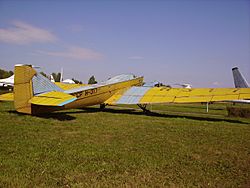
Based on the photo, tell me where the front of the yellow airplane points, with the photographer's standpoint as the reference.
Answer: facing away from the viewer and to the right of the viewer
